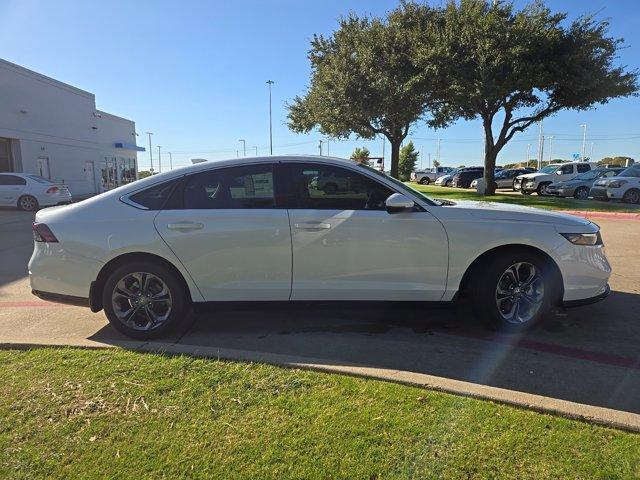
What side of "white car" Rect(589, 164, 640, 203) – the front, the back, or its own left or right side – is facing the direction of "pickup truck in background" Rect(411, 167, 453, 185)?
right

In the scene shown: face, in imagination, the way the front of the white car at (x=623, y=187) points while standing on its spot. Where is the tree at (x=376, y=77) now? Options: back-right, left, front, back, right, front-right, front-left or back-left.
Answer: front-right

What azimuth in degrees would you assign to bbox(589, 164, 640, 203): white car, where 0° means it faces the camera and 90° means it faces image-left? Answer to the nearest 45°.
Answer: approximately 45°

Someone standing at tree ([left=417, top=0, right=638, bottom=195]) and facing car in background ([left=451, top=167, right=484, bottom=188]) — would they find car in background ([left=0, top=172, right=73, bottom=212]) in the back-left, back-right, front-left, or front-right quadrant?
back-left

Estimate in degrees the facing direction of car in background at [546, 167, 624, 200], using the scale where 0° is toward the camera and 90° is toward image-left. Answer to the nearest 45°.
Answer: approximately 45°

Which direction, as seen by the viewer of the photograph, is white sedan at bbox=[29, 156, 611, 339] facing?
facing to the right of the viewer

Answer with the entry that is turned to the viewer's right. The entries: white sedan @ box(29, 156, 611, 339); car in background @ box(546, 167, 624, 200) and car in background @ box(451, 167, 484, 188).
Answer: the white sedan

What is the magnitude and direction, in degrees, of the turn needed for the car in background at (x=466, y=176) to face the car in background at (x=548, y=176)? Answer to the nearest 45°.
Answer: approximately 90° to its left

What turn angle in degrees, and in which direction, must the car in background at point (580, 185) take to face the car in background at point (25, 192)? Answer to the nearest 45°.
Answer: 0° — it already faces it

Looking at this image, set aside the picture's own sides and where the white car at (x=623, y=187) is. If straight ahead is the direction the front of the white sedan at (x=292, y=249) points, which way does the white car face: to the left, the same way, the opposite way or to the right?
the opposite way

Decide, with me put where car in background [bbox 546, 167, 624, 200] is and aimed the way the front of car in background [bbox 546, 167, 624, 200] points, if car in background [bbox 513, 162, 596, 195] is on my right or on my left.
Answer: on my right
